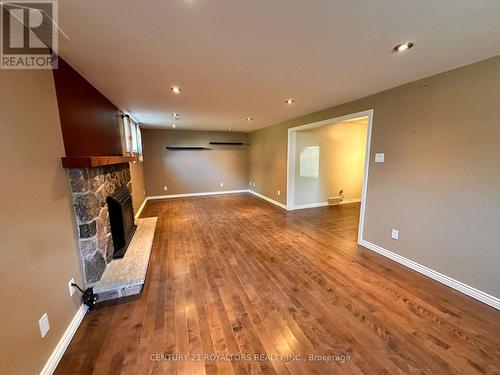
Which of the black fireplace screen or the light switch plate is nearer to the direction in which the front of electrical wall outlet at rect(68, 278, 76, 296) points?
the light switch plate

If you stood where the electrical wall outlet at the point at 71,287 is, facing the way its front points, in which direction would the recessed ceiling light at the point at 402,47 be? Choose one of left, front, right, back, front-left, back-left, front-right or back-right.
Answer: front

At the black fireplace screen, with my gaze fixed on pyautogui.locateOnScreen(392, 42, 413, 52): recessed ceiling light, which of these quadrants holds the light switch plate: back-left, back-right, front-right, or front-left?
front-left

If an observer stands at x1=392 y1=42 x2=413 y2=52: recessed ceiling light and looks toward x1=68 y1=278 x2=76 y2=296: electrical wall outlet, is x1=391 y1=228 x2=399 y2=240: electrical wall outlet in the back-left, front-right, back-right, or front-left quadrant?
back-right

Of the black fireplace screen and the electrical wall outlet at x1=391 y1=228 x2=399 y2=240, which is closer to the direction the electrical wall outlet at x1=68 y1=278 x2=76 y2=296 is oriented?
the electrical wall outlet

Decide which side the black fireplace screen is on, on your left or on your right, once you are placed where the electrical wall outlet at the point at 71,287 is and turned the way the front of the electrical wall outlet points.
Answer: on your left

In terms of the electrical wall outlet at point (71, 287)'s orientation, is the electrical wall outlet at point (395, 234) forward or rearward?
forward

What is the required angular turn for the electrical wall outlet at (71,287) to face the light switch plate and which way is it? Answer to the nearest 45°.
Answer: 0° — it already faces it

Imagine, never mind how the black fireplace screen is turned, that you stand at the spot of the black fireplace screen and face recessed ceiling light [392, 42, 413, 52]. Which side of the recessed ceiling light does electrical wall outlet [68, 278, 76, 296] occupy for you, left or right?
right
